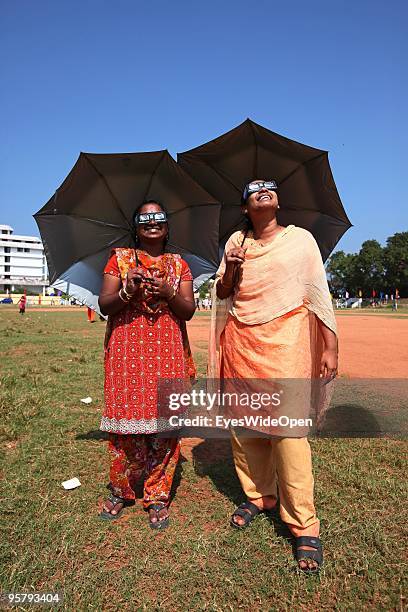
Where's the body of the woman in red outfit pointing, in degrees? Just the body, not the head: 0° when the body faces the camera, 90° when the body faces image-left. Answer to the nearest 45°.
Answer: approximately 0°
